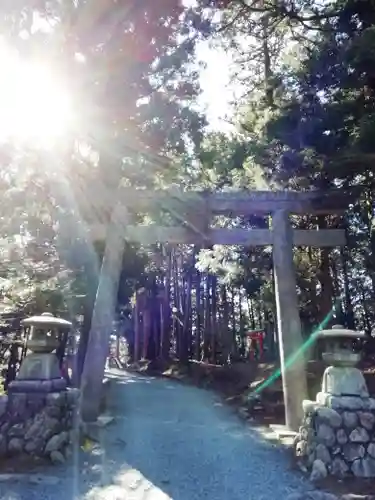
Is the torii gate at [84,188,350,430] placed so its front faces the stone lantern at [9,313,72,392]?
no

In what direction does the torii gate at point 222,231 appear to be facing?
toward the camera

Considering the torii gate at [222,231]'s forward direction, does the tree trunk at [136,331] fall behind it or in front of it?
behind
